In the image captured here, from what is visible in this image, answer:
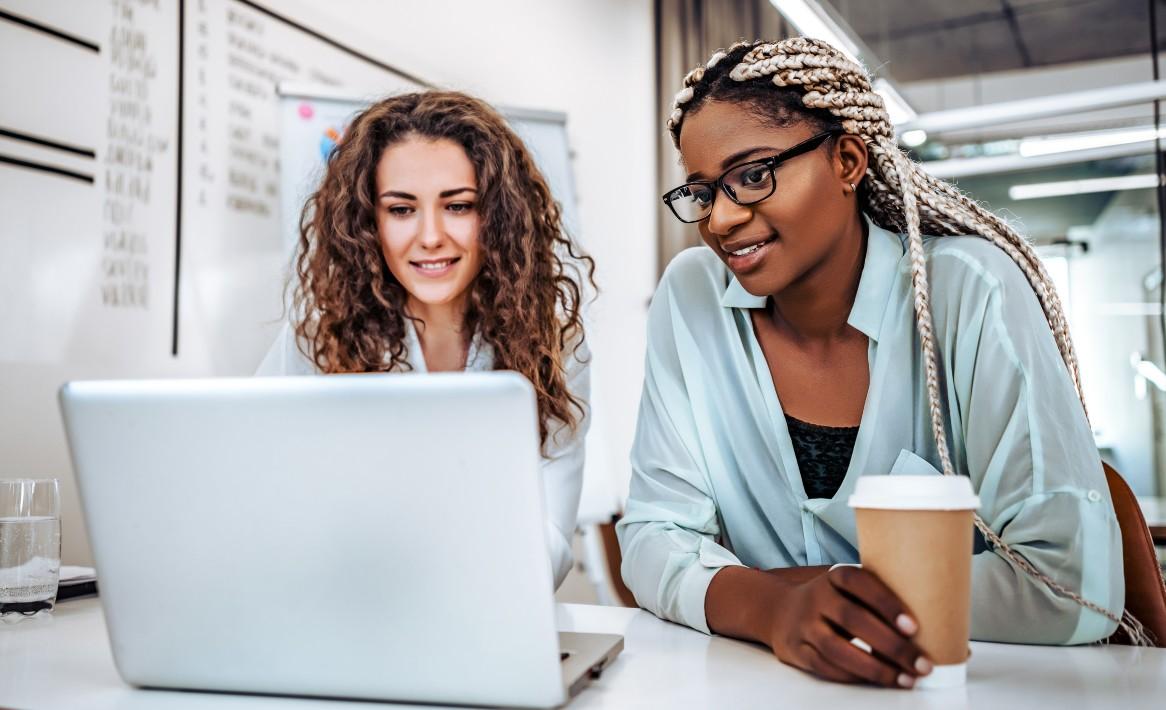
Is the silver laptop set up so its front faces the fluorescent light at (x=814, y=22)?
yes

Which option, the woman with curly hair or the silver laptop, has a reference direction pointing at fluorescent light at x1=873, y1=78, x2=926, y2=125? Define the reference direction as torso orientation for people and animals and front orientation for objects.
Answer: the silver laptop

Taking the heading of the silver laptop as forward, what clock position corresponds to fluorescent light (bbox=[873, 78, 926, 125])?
The fluorescent light is roughly at 12 o'clock from the silver laptop.

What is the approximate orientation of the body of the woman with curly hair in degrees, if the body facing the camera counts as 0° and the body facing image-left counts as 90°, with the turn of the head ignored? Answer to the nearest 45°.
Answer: approximately 0°

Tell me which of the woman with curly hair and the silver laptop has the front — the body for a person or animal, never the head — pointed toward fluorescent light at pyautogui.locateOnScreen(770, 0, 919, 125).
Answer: the silver laptop

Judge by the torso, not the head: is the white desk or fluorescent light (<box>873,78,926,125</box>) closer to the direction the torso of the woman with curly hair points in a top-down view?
the white desk

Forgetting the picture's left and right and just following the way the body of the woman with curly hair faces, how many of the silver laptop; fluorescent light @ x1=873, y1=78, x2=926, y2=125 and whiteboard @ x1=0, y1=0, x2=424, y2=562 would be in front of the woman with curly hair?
1

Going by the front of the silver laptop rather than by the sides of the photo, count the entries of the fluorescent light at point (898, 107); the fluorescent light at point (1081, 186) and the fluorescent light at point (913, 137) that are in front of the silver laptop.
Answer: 3

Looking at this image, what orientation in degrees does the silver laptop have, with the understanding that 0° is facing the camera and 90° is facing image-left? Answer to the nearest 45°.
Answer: approximately 225°

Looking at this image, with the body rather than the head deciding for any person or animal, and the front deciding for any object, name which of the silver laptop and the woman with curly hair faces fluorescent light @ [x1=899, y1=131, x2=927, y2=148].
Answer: the silver laptop

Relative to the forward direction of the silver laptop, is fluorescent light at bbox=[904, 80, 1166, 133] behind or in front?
in front

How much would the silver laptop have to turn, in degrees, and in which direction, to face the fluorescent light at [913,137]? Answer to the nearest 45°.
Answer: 0° — it already faces it

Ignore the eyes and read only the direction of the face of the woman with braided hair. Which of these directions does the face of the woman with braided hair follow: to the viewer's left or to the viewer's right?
to the viewer's left

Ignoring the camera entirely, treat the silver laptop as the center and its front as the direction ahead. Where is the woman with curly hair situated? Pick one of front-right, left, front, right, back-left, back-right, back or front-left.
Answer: front-left

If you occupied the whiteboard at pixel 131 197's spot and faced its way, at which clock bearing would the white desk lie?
The white desk is roughly at 1 o'clock from the whiteboard.

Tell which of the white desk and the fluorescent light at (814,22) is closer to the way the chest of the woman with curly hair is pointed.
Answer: the white desk

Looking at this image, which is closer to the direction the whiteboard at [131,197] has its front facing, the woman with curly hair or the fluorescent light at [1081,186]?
the woman with curly hair
